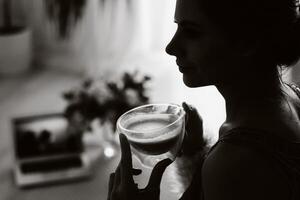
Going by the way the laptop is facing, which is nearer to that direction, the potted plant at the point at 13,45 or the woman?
the woman

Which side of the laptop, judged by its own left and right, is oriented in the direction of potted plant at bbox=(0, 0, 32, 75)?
back

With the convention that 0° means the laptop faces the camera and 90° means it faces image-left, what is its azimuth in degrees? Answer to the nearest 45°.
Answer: approximately 0°

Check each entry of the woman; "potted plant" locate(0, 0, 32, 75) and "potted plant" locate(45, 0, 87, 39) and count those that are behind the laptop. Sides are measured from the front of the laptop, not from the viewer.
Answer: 2

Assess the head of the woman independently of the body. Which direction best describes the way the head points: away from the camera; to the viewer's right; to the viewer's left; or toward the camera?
to the viewer's left

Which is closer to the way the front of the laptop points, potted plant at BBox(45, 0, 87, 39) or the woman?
the woman

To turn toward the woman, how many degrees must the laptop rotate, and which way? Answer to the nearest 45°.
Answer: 0° — it already faces them

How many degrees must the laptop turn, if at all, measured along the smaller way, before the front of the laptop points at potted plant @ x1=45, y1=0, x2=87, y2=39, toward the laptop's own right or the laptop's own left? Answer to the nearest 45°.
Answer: approximately 180°
